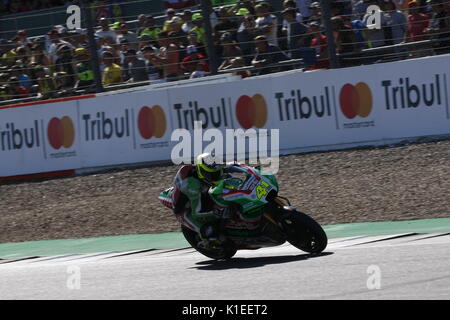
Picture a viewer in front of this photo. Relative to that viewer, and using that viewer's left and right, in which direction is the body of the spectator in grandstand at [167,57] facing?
facing the viewer and to the left of the viewer

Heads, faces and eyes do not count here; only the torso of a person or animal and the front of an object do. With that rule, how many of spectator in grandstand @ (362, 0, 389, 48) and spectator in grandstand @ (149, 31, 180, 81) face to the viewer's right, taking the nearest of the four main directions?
0

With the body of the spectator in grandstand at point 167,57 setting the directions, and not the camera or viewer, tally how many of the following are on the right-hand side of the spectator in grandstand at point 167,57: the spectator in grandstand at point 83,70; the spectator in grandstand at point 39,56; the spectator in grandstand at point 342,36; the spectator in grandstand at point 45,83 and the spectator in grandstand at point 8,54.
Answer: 4

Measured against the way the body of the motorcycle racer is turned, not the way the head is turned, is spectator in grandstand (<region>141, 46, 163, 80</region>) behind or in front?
behind

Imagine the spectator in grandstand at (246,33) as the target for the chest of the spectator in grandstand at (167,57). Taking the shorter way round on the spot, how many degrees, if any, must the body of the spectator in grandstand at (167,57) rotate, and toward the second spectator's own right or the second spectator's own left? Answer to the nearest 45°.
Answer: approximately 90° to the second spectator's own left

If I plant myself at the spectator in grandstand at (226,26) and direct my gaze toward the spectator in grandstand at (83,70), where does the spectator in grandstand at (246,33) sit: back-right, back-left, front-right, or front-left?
back-left

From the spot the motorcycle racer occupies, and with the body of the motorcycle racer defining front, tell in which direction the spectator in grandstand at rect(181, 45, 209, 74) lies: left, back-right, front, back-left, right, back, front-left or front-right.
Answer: back-left

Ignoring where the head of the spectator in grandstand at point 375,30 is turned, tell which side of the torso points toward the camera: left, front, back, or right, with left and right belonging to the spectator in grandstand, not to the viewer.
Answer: front

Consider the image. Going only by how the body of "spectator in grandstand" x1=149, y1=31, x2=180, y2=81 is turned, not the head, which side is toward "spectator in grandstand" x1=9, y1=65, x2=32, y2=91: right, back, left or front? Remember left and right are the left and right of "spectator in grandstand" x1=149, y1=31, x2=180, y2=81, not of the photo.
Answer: right

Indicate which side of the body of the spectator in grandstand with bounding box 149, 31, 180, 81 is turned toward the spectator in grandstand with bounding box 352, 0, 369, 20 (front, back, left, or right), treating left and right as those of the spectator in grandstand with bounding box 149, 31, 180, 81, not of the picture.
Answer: left

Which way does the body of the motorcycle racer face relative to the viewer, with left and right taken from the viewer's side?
facing the viewer and to the right of the viewer

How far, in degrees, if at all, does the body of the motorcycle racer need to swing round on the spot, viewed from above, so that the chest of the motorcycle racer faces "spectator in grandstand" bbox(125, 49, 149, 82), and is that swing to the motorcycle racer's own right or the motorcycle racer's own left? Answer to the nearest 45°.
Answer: approximately 135° to the motorcycle racer's own left

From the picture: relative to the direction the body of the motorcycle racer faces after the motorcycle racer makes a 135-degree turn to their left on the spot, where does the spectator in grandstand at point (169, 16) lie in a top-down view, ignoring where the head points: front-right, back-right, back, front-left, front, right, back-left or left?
front
